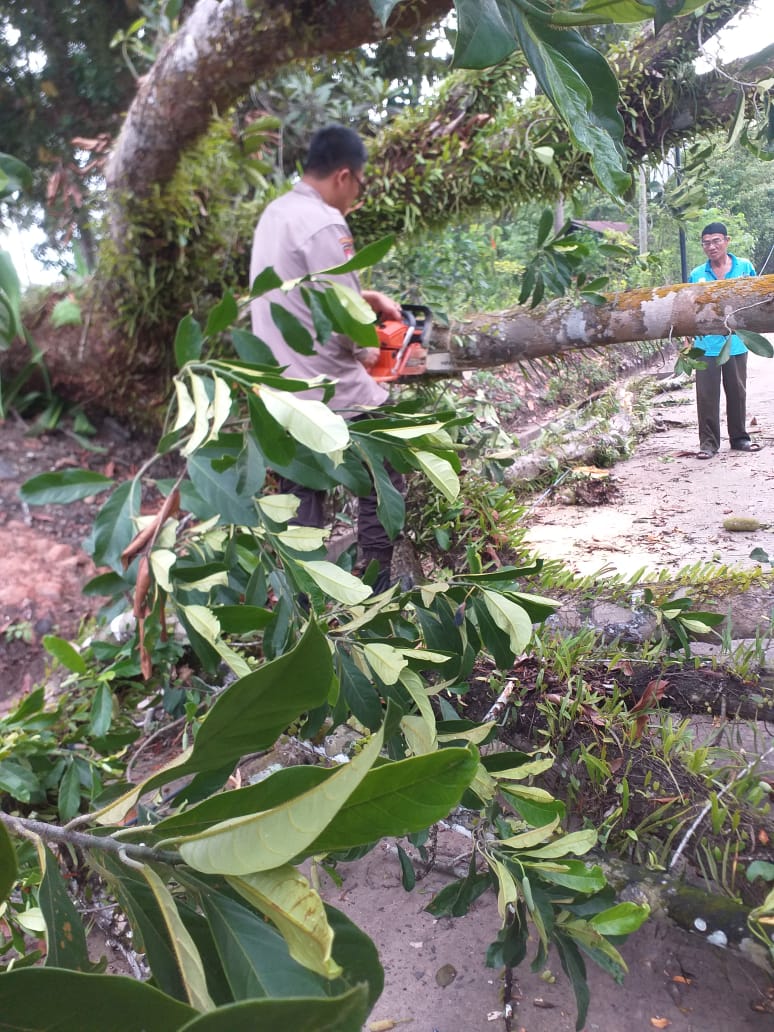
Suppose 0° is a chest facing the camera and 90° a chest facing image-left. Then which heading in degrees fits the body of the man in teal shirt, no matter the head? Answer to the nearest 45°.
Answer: approximately 0°
